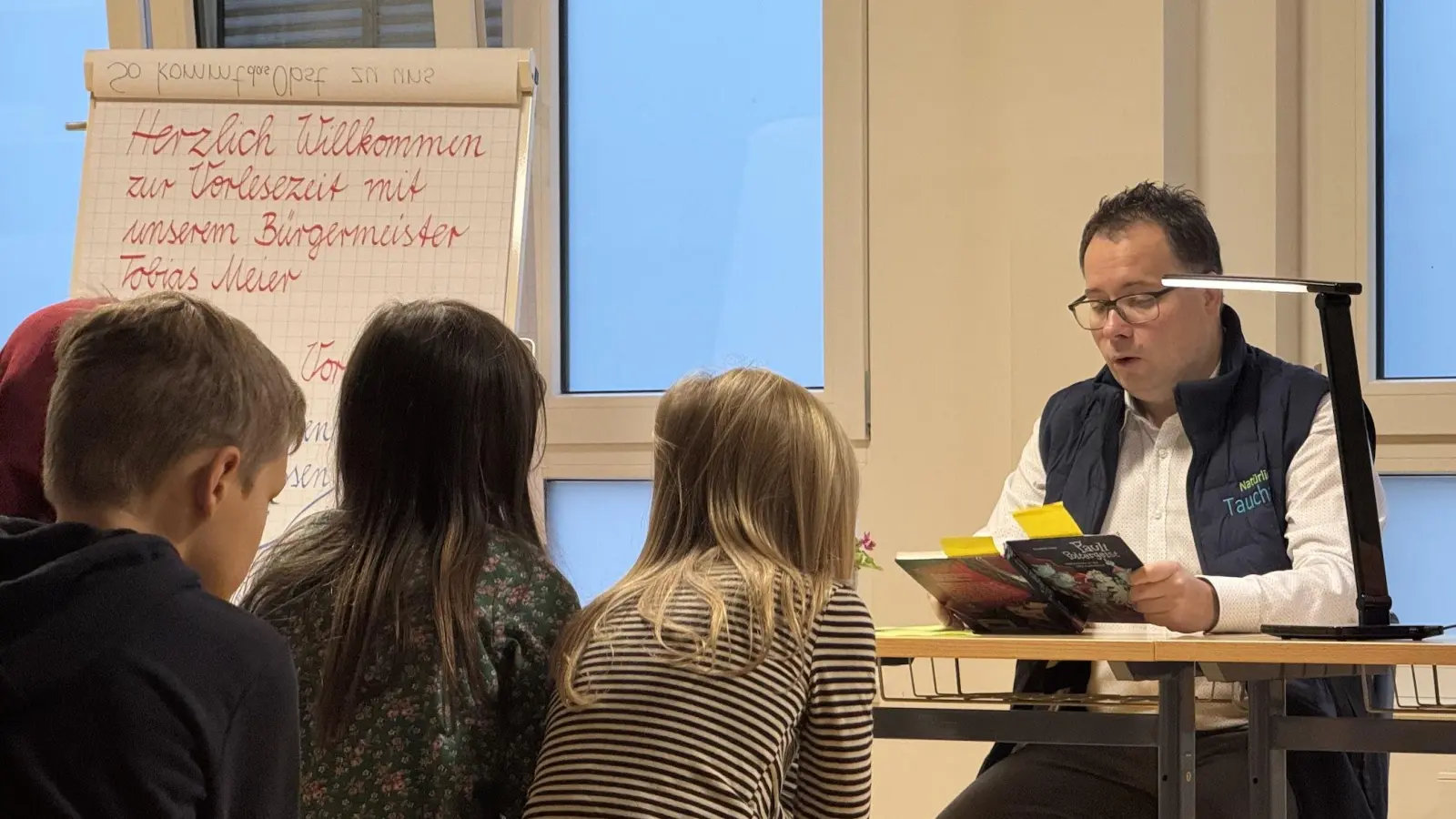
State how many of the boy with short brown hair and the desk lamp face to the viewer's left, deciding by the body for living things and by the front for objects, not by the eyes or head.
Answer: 1

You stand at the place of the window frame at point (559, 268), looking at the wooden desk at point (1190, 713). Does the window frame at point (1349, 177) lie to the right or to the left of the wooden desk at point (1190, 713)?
left

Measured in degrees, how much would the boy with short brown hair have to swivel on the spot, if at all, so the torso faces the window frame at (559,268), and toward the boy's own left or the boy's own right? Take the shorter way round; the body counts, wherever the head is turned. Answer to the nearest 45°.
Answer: approximately 45° to the boy's own left

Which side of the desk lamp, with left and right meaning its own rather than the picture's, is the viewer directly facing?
left

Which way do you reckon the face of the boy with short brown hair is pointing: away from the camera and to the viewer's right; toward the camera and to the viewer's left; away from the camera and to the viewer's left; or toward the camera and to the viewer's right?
away from the camera and to the viewer's right

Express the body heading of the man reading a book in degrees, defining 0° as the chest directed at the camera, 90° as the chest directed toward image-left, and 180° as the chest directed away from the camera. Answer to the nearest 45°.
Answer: approximately 45°

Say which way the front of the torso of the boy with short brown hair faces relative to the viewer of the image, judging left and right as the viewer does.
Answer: facing away from the viewer and to the right of the viewer

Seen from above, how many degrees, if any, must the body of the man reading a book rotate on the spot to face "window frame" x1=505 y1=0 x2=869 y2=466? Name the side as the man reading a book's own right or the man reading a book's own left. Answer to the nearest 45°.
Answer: approximately 90° to the man reading a book's own right

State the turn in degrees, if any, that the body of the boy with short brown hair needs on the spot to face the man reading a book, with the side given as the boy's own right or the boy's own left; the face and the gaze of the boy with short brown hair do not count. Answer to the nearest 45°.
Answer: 0° — they already face them

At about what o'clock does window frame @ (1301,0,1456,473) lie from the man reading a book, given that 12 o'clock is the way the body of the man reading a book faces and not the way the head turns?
The window frame is roughly at 5 o'clock from the man reading a book.
